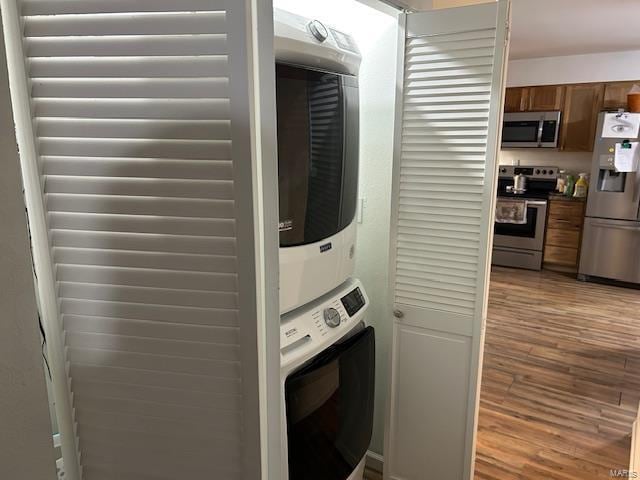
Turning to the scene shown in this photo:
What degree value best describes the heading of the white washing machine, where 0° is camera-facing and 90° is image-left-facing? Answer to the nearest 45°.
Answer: approximately 315°

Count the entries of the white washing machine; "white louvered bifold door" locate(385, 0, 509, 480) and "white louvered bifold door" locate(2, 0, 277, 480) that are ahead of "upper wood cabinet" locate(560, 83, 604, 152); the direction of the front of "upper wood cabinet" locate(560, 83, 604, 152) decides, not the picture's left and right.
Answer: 3

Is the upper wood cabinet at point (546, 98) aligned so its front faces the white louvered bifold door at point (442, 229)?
yes

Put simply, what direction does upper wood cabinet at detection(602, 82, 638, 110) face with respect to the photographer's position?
facing the viewer

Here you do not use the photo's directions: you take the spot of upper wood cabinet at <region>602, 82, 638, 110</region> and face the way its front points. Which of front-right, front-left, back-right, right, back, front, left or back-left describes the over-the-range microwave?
right

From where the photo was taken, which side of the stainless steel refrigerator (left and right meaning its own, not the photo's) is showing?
front

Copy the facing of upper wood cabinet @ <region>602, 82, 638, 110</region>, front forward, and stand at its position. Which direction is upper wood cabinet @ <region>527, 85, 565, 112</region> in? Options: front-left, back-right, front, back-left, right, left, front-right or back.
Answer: right

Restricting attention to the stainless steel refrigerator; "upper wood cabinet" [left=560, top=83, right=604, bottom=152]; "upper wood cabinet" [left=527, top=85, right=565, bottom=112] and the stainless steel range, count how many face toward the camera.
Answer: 4

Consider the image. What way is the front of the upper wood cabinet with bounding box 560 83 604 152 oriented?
toward the camera
